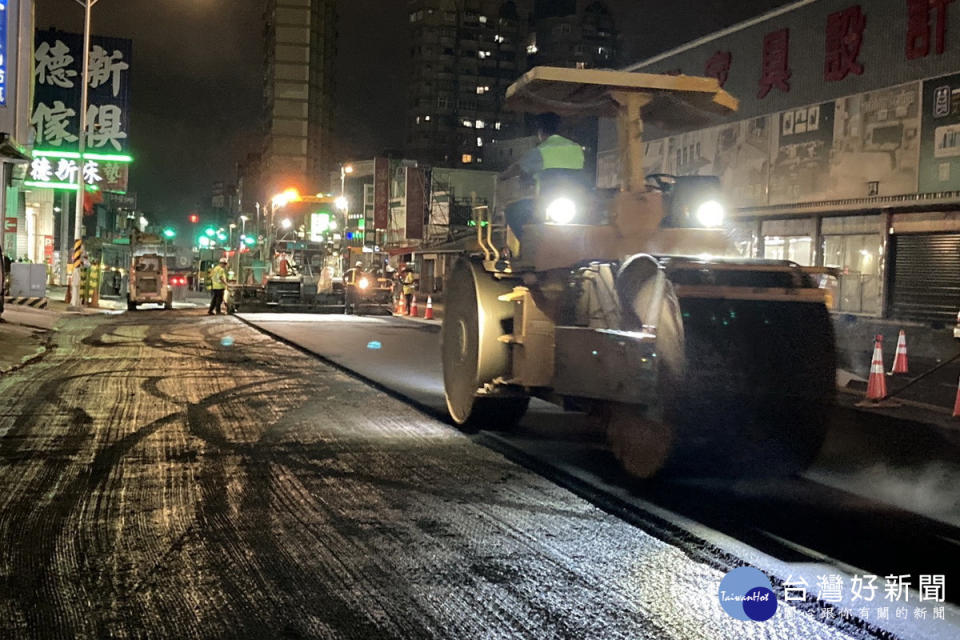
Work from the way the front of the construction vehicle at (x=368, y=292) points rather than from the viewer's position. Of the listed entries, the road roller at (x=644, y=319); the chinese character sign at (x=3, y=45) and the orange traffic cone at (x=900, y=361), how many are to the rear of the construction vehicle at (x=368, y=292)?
0

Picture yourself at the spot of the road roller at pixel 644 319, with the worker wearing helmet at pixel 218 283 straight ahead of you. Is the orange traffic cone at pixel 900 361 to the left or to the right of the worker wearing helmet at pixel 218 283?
right

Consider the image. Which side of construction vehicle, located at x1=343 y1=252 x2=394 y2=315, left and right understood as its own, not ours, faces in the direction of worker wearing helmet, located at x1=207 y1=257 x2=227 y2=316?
right

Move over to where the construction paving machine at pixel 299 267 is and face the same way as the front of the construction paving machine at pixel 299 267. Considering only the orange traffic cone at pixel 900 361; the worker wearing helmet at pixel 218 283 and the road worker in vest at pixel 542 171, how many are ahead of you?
0

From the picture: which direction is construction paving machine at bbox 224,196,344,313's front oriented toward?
away from the camera

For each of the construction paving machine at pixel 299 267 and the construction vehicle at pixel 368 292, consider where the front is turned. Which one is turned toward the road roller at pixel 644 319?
the construction vehicle at pixel 368 292

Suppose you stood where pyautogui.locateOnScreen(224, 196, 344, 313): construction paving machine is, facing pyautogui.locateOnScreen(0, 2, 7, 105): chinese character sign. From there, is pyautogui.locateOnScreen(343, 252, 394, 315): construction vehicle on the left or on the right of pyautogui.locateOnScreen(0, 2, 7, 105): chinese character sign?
left

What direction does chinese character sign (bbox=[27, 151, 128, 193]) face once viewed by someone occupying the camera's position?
facing the viewer

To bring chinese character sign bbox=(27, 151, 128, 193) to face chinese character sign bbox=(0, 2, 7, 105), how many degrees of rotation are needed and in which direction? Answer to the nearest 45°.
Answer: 0° — it already faces it

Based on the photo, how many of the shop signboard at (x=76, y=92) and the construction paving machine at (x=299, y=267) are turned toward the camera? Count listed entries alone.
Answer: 1

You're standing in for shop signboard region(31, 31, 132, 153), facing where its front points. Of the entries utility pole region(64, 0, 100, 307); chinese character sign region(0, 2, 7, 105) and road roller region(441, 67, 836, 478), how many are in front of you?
3
